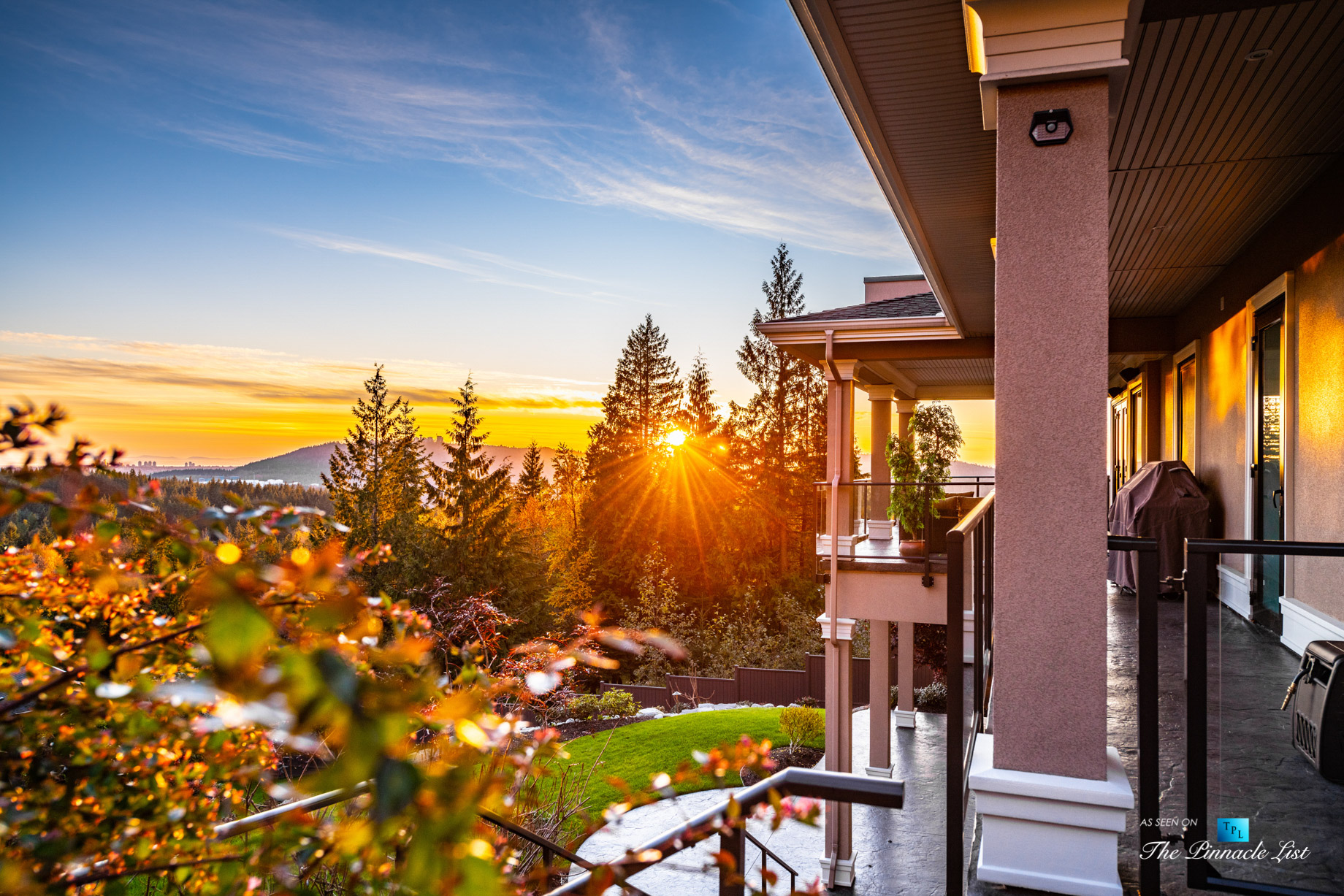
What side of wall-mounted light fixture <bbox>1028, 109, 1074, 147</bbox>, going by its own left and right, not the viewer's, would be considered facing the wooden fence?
back

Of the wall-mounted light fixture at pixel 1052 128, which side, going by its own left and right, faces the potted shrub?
back

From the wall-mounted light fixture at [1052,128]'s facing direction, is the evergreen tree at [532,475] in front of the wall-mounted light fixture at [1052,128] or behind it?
behind

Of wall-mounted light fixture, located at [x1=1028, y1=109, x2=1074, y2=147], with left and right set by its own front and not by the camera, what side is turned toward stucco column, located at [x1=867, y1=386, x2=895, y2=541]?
back

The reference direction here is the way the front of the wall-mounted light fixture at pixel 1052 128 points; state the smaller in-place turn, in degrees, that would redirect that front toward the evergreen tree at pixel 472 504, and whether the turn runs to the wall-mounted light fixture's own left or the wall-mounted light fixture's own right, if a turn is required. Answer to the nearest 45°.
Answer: approximately 135° to the wall-mounted light fixture's own right

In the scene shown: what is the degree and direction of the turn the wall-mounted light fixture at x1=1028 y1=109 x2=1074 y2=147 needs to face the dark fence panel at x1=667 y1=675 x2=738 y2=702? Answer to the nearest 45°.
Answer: approximately 135° to its right

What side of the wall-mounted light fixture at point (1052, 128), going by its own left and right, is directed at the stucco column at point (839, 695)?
back

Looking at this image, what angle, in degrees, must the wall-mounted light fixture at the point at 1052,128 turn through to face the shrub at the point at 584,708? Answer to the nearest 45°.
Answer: approximately 135° to its right

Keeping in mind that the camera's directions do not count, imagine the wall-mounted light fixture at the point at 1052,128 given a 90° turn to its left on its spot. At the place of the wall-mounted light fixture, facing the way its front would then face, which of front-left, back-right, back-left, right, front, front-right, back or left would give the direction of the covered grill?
left

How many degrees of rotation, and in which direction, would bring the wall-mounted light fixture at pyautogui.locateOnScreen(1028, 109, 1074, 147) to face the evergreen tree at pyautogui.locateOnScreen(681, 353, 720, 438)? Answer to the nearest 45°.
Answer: approximately 135° to its right

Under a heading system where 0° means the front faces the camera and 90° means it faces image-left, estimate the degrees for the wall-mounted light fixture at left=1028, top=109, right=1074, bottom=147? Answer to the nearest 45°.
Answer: approximately 0°

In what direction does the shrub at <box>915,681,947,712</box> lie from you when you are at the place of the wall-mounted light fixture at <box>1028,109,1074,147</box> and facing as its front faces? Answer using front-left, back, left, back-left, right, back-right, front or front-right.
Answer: back
